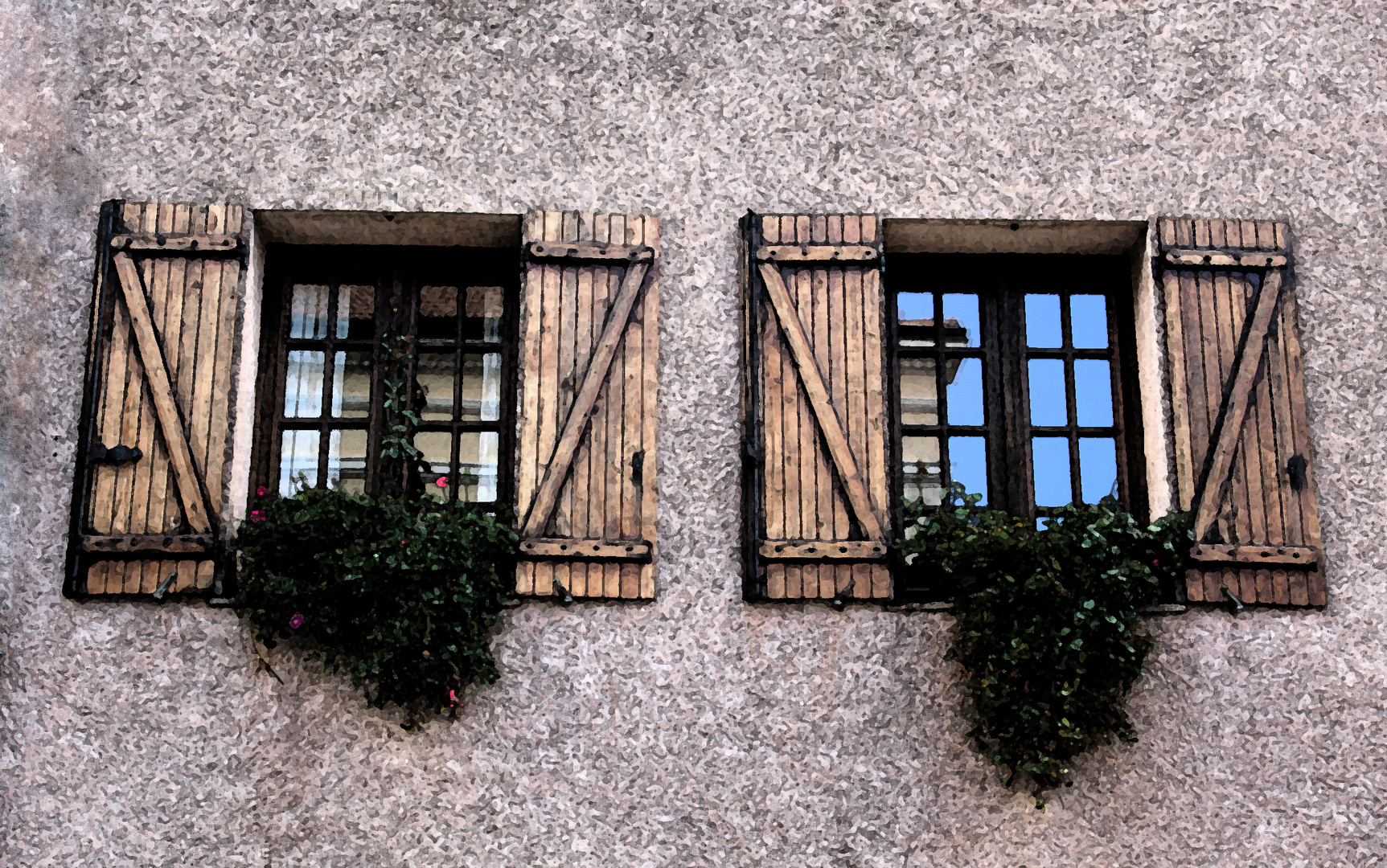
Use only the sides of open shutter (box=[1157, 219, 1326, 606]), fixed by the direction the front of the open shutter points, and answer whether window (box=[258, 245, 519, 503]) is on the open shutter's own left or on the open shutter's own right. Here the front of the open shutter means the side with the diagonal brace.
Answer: on the open shutter's own right

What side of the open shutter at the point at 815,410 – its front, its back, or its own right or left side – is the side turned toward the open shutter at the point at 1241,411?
left

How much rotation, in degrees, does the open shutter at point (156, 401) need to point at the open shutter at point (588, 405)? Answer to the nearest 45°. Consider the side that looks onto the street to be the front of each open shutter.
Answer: approximately 90° to its left

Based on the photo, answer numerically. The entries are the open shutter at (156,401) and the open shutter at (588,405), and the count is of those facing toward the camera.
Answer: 2

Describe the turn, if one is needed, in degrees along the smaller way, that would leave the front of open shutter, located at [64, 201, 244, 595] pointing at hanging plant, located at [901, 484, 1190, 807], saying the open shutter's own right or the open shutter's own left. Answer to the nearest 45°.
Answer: approximately 45° to the open shutter's own left
